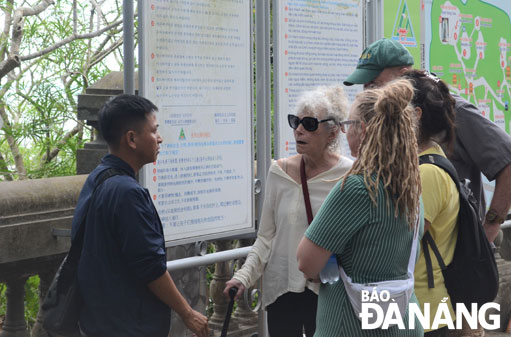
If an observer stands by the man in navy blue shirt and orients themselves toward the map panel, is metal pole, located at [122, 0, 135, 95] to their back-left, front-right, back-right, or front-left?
front-left

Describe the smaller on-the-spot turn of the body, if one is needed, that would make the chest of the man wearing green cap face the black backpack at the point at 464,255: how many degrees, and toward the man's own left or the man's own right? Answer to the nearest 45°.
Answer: approximately 90° to the man's own left

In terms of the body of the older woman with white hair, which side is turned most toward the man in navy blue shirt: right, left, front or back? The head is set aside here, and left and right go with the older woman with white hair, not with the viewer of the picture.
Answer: front

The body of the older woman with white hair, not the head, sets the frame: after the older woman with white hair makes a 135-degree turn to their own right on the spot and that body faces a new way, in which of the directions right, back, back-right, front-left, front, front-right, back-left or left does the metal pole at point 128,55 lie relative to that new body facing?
left

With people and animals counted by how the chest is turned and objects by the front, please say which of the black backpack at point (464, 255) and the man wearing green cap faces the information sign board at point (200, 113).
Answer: the man wearing green cap

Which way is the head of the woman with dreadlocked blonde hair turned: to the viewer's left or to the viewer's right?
to the viewer's left

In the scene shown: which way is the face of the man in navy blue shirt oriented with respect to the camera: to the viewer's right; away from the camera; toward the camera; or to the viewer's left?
to the viewer's right

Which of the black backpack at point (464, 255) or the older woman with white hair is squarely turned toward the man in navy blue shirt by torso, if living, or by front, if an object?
the older woman with white hair

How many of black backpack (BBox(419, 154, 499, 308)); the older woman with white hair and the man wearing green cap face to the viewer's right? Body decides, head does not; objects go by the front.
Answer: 1

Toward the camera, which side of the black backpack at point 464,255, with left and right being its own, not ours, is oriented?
right

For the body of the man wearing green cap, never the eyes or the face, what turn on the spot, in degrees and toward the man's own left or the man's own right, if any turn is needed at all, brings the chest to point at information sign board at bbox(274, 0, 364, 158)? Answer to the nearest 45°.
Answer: approximately 45° to the man's own right

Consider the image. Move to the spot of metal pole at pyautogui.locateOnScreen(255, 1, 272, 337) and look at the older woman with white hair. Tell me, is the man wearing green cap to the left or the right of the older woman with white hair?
left

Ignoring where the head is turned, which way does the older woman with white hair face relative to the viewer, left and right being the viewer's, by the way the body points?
facing the viewer and to the left of the viewer

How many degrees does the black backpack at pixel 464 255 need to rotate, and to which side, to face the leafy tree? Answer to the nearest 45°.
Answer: approximately 135° to its left

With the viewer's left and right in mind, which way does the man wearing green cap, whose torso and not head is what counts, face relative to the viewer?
facing to the left of the viewer

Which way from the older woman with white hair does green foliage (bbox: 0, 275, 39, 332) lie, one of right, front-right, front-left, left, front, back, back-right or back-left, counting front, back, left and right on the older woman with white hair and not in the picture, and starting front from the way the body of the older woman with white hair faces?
right
